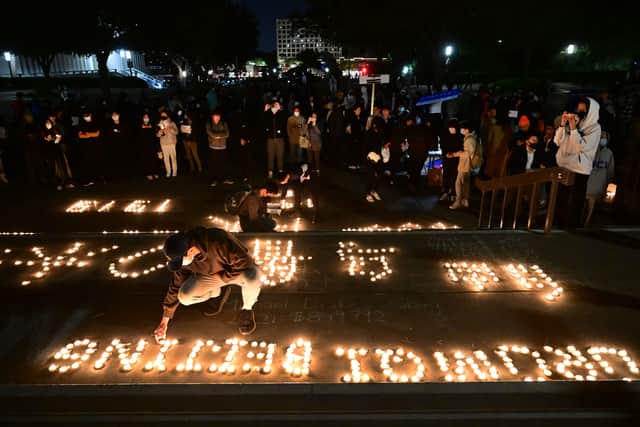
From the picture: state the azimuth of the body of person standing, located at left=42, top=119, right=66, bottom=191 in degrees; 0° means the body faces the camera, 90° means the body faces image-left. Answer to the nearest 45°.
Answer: approximately 0°

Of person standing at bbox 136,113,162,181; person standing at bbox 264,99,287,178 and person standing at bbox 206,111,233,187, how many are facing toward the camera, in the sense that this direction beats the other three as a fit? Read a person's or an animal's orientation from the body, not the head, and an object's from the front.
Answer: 3

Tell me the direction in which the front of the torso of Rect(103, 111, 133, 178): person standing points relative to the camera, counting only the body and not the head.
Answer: toward the camera

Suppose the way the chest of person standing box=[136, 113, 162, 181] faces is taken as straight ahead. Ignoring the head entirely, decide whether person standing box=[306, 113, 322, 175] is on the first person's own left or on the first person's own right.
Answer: on the first person's own left

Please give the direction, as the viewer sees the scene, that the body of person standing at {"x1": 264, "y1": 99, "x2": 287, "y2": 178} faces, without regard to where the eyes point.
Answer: toward the camera

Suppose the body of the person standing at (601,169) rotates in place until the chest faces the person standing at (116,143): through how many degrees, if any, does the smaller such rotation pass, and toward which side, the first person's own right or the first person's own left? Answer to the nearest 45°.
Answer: approximately 45° to the first person's own right

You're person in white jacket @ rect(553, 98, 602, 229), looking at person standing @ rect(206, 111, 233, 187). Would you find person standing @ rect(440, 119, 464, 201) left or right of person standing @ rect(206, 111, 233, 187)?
right

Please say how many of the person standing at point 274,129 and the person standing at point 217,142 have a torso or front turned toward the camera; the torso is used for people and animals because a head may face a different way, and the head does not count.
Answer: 2

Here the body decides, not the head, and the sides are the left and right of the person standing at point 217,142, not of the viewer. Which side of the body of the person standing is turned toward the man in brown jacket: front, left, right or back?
front

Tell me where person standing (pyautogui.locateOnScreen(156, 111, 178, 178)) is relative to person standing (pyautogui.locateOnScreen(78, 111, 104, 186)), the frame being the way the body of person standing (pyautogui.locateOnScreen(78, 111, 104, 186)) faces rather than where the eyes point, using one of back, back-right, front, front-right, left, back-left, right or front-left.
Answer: front-left

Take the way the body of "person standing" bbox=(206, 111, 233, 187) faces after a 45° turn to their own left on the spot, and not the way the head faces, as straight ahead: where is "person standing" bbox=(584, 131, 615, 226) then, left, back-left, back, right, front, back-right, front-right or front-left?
front

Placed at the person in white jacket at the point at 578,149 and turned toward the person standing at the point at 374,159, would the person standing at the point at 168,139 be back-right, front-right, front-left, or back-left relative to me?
front-left

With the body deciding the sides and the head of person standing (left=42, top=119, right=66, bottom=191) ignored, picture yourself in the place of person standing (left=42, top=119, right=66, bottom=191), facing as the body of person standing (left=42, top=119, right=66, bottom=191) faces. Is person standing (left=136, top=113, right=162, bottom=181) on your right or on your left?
on your left

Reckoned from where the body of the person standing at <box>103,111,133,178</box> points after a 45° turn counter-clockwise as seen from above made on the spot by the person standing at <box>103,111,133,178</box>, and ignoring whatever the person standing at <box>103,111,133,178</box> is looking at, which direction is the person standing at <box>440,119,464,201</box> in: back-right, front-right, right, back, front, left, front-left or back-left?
front

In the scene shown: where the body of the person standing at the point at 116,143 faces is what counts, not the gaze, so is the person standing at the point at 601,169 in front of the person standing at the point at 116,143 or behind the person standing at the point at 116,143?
in front

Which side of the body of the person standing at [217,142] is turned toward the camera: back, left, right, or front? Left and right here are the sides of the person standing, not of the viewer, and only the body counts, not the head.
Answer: front

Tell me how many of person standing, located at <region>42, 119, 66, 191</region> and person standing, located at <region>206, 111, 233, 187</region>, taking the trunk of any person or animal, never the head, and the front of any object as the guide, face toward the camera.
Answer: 2

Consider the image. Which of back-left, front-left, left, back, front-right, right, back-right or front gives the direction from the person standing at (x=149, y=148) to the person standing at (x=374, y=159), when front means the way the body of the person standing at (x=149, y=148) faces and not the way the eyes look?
front-left

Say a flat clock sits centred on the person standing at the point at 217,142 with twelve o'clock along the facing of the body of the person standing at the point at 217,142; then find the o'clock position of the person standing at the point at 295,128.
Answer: the person standing at the point at 295,128 is roughly at 9 o'clock from the person standing at the point at 217,142.

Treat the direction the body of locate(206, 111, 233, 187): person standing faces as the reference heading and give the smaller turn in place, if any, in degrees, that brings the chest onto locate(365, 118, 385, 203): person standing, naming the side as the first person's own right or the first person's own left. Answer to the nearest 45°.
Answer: approximately 45° to the first person's own left
